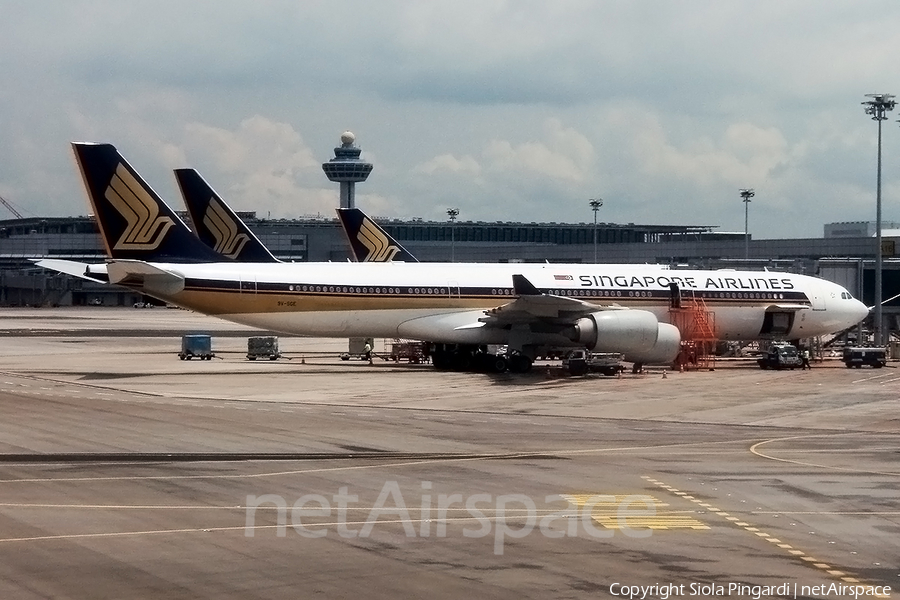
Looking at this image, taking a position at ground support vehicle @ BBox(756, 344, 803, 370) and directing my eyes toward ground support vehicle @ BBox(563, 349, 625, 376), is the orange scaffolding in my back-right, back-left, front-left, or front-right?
front-right

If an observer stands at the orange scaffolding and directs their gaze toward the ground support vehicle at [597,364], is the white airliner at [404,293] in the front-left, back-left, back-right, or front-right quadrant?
front-right

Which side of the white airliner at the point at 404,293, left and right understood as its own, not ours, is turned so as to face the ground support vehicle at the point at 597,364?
front

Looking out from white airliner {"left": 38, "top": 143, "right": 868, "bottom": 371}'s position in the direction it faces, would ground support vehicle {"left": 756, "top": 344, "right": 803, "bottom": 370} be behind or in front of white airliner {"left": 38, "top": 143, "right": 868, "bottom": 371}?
in front

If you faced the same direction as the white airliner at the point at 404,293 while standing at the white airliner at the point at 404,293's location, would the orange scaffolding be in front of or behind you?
in front

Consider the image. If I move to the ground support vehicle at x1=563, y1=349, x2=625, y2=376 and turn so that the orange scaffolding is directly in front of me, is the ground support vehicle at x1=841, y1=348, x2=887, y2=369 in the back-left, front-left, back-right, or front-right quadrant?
front-right

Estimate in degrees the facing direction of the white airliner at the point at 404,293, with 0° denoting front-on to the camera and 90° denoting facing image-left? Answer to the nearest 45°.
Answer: approximately 270°
